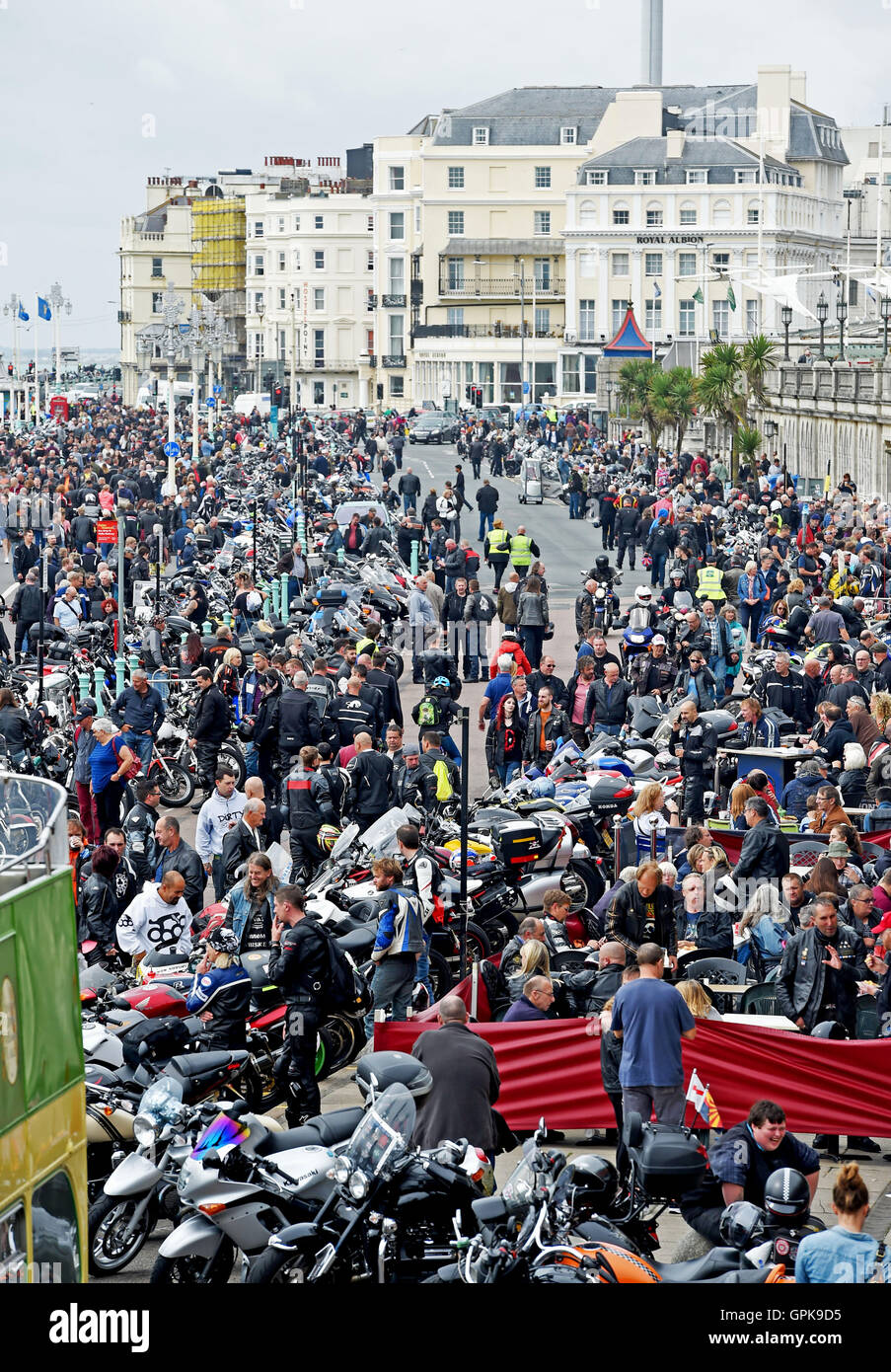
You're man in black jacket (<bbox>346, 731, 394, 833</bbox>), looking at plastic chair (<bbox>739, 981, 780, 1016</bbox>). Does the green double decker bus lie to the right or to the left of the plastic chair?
right

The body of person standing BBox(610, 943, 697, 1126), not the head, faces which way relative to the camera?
away from the camera

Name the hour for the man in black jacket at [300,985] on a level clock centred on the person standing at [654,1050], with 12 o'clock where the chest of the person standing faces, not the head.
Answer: The man in black jacket is roughly at 10 o'clock from the person standing.

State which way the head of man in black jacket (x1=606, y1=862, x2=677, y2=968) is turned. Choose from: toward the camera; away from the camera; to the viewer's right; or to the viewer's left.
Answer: toward the camera

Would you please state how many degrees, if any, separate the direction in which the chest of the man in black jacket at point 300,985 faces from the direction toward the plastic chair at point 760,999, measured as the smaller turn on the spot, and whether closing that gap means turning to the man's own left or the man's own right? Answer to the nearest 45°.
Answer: approximately 180°

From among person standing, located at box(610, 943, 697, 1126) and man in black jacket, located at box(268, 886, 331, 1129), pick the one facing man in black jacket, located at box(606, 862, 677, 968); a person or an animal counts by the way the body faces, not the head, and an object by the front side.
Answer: the person standing

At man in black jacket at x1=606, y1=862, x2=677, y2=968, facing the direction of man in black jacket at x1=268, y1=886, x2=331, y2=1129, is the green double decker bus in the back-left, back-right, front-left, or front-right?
front-left

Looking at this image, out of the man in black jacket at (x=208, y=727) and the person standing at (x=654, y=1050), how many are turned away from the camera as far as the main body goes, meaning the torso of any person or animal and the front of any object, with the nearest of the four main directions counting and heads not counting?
1

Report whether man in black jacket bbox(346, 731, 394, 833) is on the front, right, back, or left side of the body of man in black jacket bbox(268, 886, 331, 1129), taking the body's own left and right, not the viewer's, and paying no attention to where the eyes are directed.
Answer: right

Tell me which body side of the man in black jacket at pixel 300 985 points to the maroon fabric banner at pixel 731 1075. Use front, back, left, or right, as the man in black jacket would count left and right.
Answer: back

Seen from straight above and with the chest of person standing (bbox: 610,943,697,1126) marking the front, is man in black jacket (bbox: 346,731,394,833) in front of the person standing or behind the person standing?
in front

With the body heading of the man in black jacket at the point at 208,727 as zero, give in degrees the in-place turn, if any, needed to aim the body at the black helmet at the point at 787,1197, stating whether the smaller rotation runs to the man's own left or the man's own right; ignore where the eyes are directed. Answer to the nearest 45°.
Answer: approximately 90° to the man's own left

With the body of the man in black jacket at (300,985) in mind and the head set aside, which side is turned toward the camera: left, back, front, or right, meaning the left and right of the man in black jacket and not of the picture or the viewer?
left

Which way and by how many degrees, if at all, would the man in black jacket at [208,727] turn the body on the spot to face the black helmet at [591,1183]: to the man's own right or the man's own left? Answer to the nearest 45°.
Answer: approximately 90° to the man's own left
